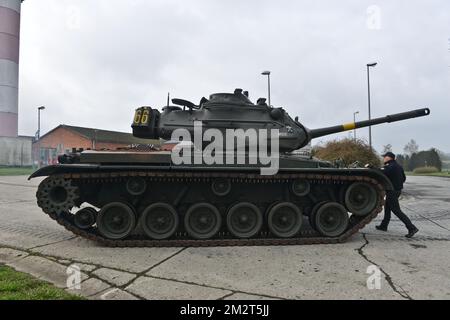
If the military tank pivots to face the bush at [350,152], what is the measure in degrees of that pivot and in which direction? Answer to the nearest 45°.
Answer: approximately 45° to its left

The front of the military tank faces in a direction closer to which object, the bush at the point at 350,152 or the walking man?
the walking man

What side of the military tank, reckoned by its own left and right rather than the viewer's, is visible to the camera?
right

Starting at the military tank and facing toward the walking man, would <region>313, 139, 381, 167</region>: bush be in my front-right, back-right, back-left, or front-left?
front-left

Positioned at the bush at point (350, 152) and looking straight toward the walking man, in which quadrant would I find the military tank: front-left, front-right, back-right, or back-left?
front-right

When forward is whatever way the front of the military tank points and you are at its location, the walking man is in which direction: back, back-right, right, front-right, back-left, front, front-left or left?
front
